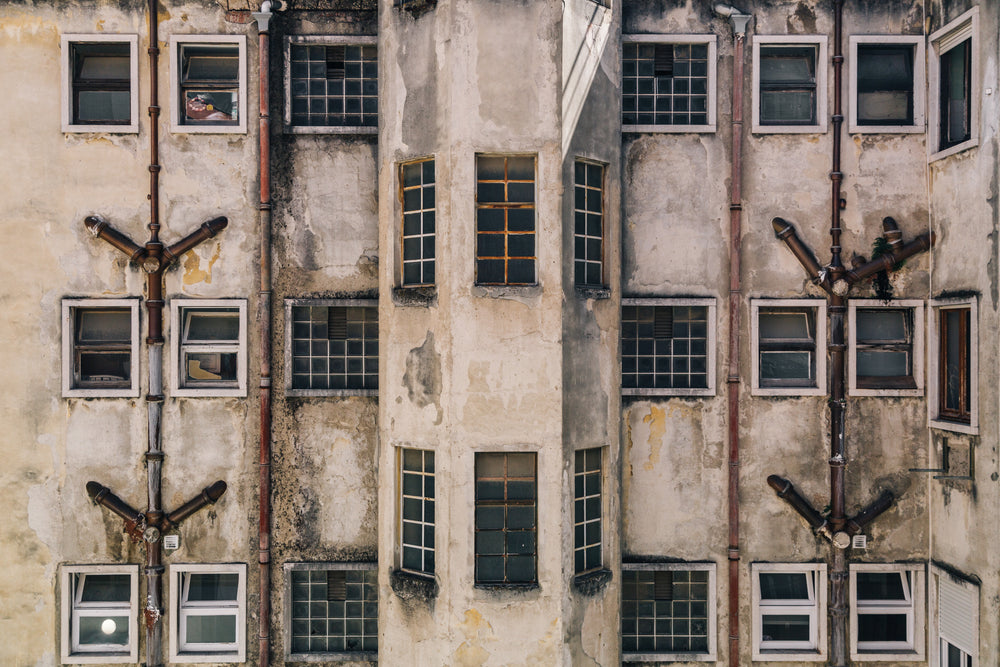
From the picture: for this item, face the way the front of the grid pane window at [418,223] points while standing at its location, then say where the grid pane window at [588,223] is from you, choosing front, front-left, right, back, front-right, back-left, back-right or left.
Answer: back-left

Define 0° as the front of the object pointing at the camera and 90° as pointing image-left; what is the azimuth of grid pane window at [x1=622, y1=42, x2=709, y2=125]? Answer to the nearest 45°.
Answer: approximately 0°

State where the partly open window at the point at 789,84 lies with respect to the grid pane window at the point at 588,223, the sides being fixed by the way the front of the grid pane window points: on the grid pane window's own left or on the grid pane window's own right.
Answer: on the grid pane window's own left

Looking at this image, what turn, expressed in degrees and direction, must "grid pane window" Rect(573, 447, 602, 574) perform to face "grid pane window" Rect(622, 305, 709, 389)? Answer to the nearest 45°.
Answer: approximately 90° to its left

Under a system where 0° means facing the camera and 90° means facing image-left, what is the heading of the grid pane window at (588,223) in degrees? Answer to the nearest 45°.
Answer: approximately 315°
